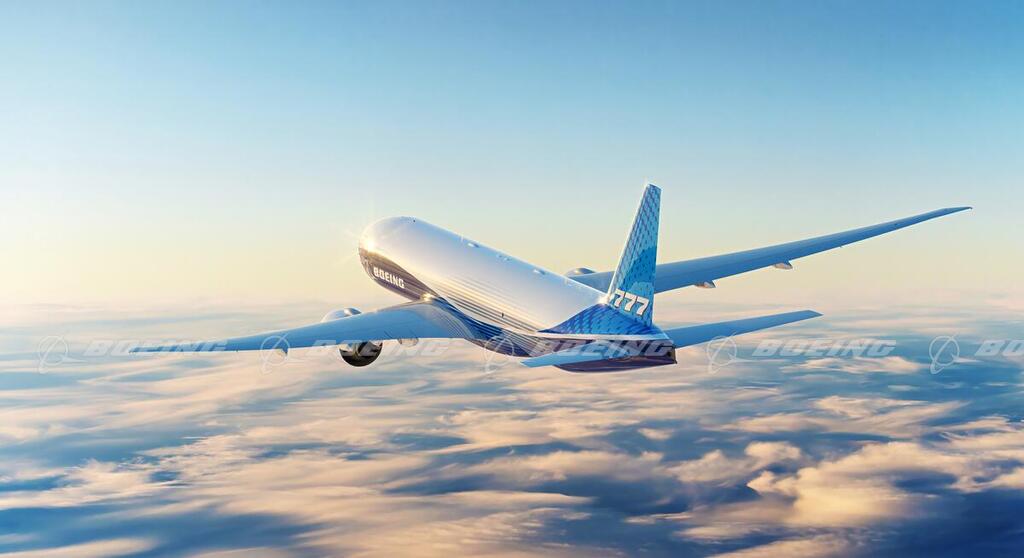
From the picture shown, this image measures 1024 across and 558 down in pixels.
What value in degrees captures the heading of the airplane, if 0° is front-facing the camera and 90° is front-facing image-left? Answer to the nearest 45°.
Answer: approximately 135°
